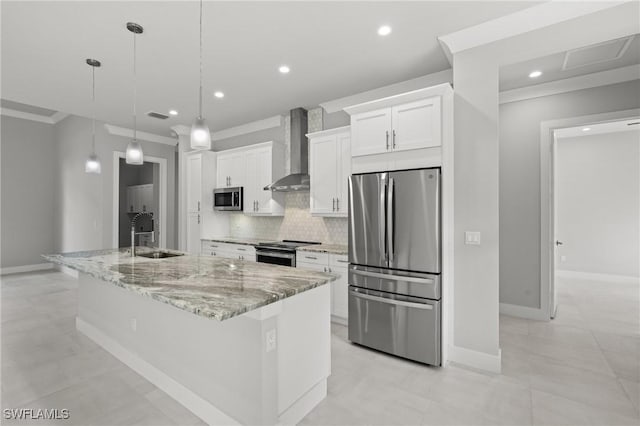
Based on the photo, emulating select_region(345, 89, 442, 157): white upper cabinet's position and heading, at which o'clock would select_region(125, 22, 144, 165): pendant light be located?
The pendant light is roughly at 1 o'clock from the white upper cabinet.

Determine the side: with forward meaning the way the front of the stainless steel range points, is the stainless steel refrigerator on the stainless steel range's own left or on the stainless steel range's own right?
on the stainless steel range's own left

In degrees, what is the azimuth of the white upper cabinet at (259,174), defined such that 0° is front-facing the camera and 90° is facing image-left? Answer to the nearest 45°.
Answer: approximately 45°

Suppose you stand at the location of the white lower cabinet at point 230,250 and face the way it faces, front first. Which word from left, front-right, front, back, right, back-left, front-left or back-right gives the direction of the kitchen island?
front-left

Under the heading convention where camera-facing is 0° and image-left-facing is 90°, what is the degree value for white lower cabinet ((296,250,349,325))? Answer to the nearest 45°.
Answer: approximately 45°

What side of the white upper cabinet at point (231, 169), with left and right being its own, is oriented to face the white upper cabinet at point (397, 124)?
left

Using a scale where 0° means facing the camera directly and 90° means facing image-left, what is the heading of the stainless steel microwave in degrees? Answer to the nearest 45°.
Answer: approximately 45°
